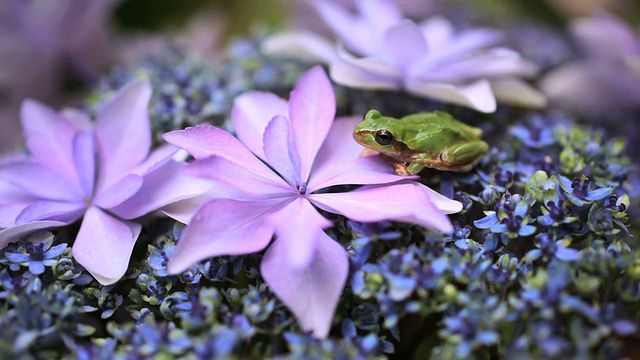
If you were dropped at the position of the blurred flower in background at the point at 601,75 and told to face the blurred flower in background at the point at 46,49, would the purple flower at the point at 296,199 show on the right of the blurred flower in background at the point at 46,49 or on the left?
left

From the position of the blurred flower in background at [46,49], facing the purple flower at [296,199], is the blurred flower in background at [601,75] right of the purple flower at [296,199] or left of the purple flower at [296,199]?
left

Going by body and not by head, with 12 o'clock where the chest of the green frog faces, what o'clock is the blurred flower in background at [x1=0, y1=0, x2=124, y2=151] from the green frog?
The blurred flower in background is roughly at 1 o'clock from the green frog.

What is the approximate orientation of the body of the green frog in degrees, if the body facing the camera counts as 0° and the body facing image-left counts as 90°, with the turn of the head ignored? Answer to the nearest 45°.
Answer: approximately 90°
